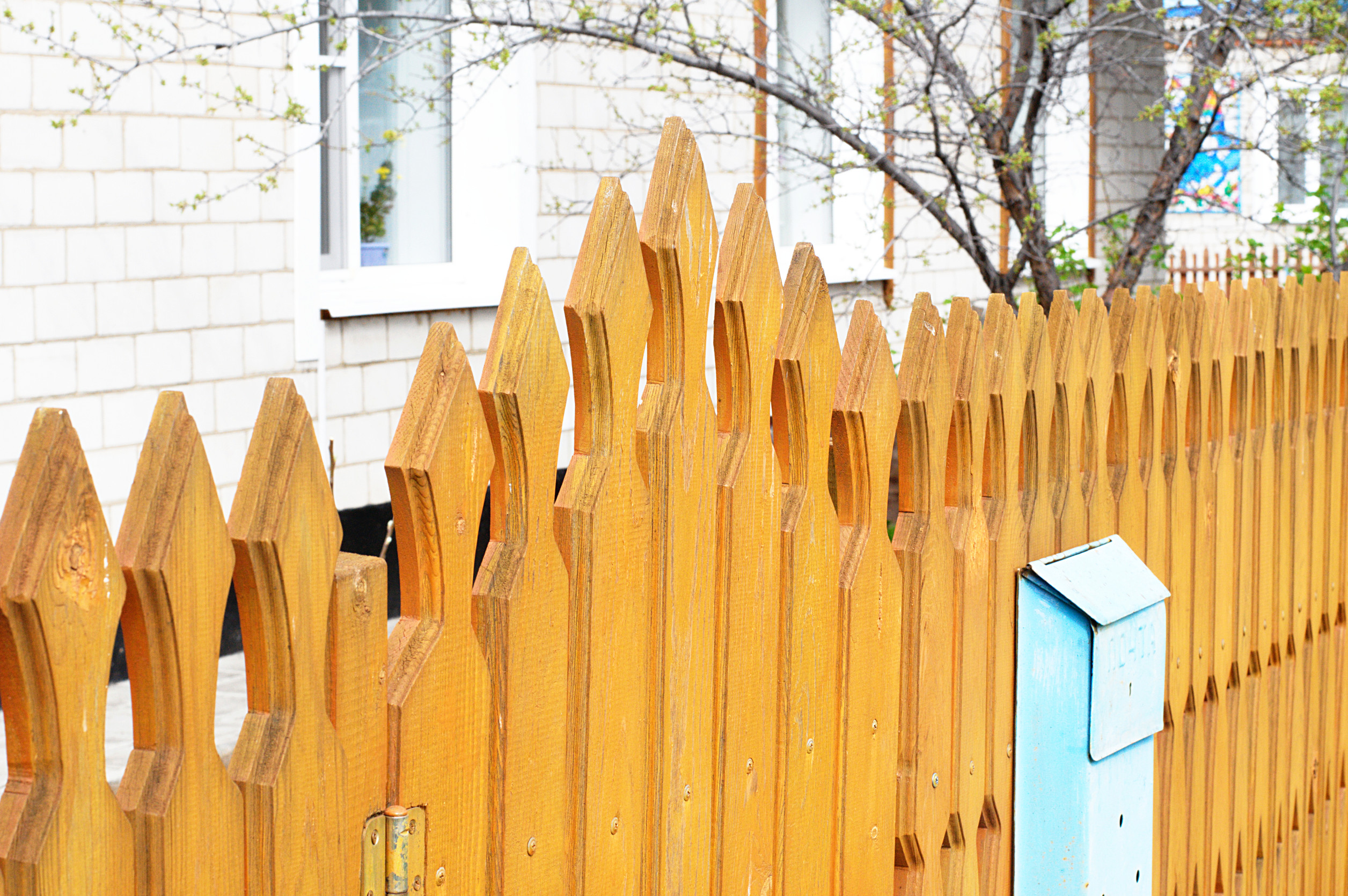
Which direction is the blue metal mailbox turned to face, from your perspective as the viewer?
facing the viewer and to the right of the viewer

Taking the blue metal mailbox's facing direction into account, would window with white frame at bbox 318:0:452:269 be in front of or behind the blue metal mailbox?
behind
